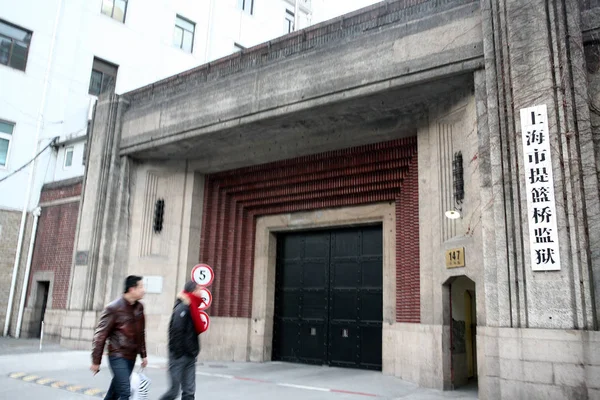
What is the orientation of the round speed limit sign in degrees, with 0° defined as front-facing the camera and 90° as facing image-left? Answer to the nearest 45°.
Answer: approximately 0°

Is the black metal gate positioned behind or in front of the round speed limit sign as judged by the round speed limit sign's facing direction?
behind

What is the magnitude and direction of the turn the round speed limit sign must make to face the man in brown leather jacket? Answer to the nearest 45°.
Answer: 0° — it already faces them

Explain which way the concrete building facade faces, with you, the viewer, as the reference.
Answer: facing the viewer and to the left of the viewer

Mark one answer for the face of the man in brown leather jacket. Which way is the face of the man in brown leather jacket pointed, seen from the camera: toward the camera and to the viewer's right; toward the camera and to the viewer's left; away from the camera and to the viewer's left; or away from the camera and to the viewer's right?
toward the camera and to the viewer's right

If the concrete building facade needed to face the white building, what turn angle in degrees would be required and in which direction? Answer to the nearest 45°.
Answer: approximately 90° to its right

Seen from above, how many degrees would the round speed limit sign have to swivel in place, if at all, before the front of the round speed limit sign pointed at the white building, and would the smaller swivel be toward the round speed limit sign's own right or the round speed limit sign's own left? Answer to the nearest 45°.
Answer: approximately 135° to the round speed limit sign's own right

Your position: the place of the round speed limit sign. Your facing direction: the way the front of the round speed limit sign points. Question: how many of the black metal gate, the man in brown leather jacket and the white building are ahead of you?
1
